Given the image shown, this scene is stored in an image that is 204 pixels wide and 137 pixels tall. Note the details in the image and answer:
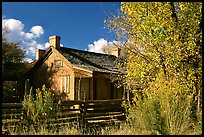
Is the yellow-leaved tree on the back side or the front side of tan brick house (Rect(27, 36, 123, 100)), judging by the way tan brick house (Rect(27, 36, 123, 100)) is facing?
on the front side

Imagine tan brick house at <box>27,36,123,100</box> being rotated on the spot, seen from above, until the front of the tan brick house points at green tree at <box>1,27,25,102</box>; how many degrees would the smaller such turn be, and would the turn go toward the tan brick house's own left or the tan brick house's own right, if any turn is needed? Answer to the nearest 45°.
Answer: approximately 135° to the tan brick house's own right

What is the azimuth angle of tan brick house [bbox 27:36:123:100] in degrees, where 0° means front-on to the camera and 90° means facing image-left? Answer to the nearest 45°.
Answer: approximately 315°

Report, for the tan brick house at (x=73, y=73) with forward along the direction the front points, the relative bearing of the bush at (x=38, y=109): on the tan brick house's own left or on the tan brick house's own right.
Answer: on the tan brick house's own right

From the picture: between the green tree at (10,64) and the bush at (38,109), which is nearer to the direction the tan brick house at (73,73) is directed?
the bush

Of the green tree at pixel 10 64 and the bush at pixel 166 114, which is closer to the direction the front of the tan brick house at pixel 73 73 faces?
the bush

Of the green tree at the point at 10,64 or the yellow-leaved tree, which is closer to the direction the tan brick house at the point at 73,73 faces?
the yellow-leaved tree
